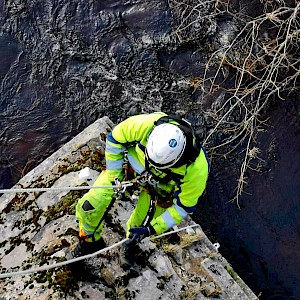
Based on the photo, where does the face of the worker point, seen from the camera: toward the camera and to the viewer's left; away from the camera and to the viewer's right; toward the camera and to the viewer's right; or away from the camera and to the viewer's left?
toward the camera and to the viewer's left

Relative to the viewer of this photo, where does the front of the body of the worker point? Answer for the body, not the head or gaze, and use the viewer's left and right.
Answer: facing the viewer and to the left of the viewer
